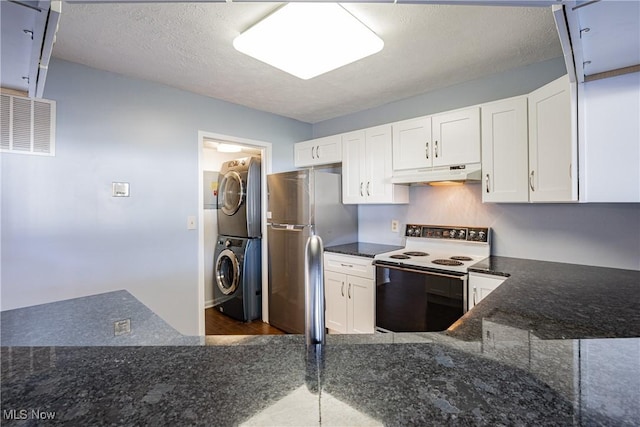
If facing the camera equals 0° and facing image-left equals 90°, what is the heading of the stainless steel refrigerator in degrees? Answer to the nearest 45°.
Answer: approximately 45°

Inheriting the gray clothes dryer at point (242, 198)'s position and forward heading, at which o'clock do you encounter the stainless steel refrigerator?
The stainless steel refrigerator is roughly at 9 o'clock from the gray clothes dryer.

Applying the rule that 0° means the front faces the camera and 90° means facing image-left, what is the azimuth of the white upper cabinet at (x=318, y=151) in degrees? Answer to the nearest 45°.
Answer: approximately 45°

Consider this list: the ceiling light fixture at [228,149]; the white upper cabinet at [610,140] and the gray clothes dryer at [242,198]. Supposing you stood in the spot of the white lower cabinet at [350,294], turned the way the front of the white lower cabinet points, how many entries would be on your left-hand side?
1

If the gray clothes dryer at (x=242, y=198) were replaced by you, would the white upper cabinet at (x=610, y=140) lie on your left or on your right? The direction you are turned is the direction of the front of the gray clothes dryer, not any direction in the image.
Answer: on your left

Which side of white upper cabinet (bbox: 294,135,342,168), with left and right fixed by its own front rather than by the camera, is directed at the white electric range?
left

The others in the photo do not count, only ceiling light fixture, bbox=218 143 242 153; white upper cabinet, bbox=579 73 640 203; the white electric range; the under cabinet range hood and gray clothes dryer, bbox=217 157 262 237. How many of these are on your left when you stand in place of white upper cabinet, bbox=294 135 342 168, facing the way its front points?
3

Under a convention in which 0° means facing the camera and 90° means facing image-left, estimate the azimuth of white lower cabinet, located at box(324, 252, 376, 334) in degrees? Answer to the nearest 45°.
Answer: approximately 45°

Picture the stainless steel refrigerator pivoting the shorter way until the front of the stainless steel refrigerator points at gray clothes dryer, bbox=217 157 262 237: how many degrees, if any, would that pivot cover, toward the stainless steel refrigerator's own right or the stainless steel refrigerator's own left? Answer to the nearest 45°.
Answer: approximately 90° to the stainless steel refrigerator's own right
